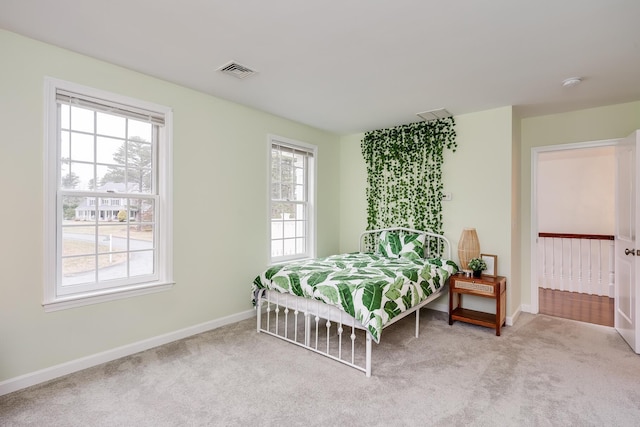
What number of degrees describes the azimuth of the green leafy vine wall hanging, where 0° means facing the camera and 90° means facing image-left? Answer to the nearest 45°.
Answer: approximately 45°

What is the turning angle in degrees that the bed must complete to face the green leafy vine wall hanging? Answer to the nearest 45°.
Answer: approximately 180°

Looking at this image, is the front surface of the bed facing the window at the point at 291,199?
no

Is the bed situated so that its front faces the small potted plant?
no

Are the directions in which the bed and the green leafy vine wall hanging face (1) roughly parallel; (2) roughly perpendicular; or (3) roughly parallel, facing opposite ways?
roughly parallel

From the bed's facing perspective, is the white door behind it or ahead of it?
behind

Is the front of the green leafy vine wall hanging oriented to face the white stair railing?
no

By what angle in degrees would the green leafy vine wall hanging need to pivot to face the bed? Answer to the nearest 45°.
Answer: approximately 45° to its left

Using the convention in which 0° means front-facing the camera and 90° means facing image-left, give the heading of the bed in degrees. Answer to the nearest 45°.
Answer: approximately 45°

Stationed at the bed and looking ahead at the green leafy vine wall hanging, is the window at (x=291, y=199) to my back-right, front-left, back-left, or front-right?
front-left

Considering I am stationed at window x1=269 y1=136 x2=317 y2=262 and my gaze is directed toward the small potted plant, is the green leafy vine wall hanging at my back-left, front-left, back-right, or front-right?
front-left

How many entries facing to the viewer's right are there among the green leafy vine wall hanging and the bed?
0

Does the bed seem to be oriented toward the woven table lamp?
no

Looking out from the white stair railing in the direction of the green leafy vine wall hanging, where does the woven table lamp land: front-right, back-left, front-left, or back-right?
front-left
